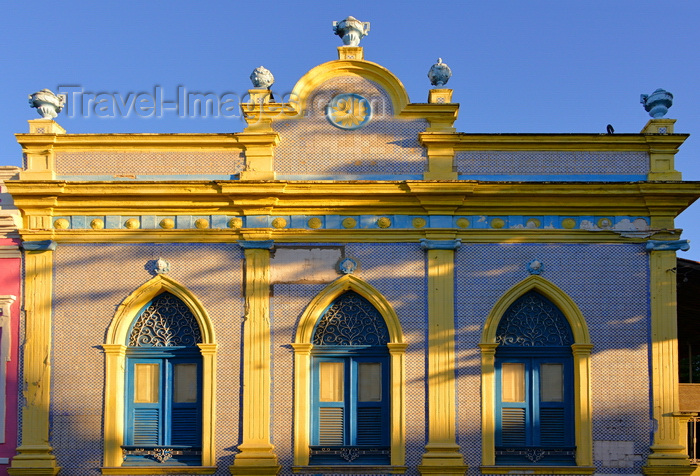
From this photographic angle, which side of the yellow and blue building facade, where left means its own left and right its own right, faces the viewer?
front
